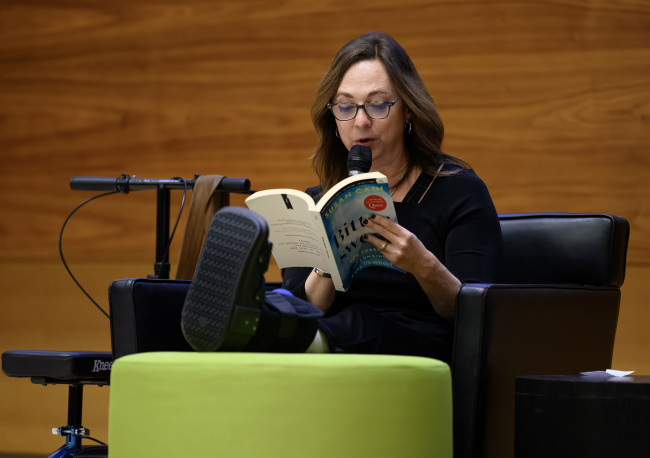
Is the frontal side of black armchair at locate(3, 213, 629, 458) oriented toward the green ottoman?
yes

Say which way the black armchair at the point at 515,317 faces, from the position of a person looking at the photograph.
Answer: facing the viewer and to the left of the viewer
